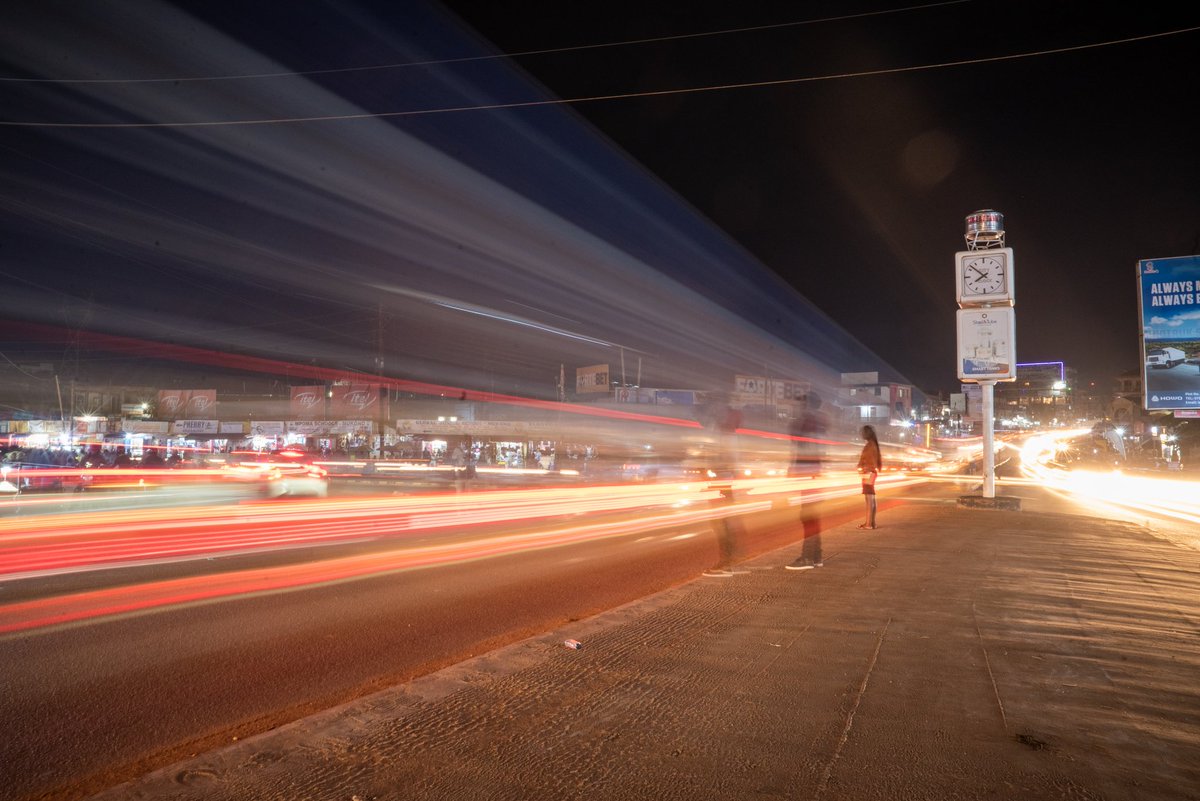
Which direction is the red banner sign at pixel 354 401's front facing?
toward the camera

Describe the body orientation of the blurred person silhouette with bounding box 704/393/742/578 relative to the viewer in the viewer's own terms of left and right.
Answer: facing to the left of the viewer

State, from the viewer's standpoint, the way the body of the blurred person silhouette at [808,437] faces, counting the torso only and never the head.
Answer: to the viewer's left

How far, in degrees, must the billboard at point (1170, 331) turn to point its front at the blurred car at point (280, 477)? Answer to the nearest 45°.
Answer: approximately 45° to its right

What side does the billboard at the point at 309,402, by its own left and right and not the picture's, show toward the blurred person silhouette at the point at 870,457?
front

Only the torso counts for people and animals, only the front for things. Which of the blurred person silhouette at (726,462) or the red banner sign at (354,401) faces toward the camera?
the red banner sign

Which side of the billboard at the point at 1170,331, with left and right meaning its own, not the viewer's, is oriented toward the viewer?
front

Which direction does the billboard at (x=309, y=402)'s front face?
toward the camera

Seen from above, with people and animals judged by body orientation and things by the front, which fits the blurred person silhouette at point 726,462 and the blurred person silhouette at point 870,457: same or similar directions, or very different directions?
same or similar directions

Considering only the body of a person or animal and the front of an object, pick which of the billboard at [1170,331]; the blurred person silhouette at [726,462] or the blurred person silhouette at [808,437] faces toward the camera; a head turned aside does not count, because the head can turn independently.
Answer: the billboard

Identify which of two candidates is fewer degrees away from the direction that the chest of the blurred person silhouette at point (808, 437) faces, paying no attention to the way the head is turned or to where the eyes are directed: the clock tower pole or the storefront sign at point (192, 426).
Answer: the storefront sign

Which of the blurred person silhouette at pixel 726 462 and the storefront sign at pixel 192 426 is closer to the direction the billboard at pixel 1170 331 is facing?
the blurred person silhouette

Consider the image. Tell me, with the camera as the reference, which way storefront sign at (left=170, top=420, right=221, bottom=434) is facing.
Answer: facing the viewer

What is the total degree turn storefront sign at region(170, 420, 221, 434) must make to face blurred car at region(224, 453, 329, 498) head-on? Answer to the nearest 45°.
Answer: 0° — it already faces it
